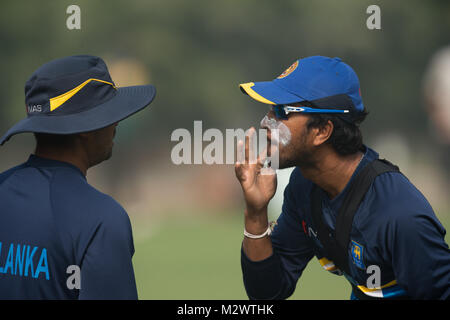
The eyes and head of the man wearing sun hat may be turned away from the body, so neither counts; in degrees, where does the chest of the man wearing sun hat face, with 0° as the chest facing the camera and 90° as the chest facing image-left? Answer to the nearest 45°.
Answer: approximately 225°
